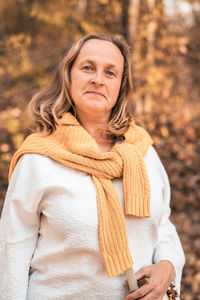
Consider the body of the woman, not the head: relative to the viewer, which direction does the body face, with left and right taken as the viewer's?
facing the viewer and to the right of the viewer
